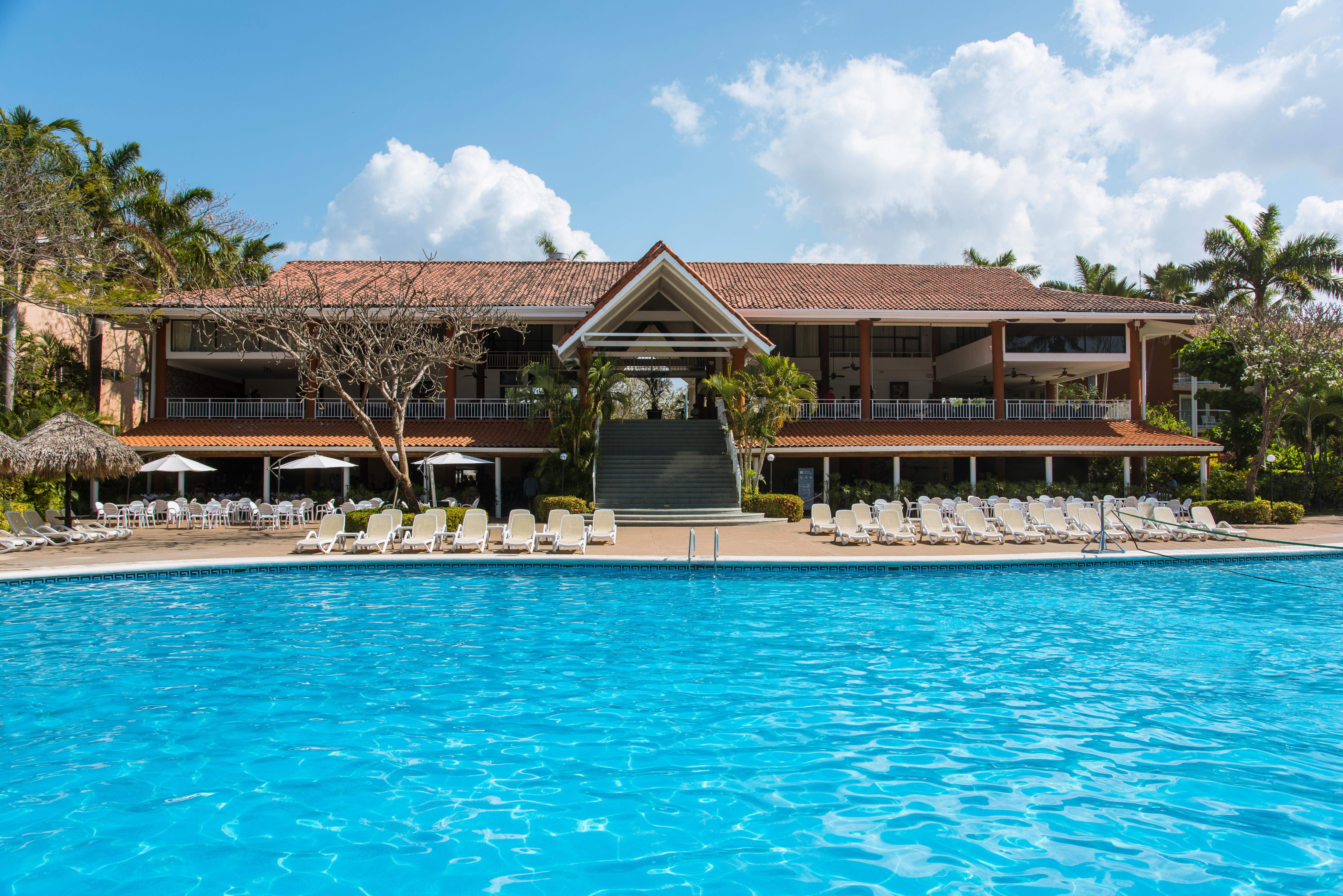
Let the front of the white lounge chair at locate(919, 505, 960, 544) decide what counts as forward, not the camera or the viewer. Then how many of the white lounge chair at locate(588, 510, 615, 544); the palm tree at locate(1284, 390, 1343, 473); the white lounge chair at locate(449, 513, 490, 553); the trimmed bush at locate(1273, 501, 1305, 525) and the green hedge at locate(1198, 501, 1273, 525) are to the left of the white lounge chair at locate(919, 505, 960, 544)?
3

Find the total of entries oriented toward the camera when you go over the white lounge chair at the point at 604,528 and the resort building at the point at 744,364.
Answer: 2

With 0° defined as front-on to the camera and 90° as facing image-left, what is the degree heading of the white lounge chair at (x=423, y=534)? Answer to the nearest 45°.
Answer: approximately 45°

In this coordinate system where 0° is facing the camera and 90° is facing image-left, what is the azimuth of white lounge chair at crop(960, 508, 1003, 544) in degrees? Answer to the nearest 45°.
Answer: approximately 315°

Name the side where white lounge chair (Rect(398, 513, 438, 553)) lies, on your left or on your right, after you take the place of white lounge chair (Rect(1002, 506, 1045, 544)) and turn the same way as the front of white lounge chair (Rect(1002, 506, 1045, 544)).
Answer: on your right

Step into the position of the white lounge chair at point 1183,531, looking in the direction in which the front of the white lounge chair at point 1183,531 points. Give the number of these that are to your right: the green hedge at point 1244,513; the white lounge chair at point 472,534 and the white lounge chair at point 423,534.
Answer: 2

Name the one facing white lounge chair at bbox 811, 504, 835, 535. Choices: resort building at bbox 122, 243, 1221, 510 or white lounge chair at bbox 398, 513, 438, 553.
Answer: the resort building

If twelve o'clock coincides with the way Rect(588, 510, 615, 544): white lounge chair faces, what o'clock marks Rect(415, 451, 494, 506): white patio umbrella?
The white patio umbrella is roughly at 5 o'clock from the white lounge chair.

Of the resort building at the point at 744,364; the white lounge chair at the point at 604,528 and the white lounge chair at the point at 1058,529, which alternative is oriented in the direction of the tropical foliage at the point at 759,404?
the resort building

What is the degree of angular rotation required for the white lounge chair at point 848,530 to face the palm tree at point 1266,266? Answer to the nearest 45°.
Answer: approximately 90° to its left

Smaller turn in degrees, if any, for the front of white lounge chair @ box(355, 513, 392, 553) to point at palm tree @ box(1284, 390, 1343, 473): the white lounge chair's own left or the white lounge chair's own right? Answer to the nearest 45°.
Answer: approximately 135° to the white lounge chair's own left

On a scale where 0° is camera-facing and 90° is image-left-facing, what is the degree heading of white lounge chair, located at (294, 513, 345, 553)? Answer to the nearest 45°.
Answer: approximately 45°

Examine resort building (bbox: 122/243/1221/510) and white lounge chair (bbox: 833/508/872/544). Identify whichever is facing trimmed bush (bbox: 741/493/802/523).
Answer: the resort building
